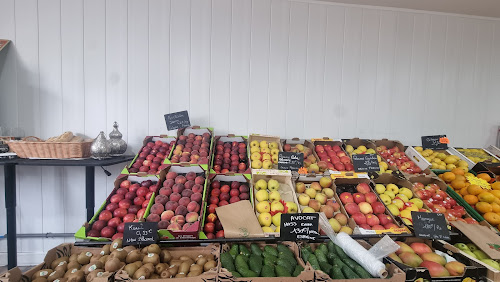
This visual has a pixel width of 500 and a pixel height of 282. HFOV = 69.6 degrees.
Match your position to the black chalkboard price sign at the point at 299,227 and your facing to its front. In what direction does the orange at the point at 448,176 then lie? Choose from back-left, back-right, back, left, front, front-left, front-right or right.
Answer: back-left

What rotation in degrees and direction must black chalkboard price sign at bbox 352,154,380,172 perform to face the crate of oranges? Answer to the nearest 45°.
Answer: approximately 90° to its left

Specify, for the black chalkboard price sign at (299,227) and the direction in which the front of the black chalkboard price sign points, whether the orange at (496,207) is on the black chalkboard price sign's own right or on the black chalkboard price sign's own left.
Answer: on the black chalkboard price sign's own left

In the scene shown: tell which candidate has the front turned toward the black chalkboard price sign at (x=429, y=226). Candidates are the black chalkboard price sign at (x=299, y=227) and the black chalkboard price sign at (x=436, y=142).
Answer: the black chalkboard price sign at (x=436, y=142)

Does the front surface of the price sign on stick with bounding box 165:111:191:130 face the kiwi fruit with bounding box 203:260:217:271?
yes

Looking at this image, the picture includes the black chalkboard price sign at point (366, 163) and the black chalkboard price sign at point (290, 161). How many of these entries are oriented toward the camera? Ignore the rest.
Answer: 2

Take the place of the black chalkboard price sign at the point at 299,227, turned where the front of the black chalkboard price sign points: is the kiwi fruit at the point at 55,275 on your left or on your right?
on your right
